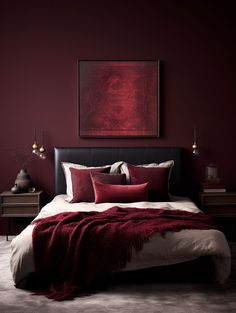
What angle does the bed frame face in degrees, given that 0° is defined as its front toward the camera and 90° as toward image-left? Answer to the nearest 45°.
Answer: approximately 0°

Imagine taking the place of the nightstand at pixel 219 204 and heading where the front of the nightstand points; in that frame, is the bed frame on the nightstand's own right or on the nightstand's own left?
on the nightstand's own right

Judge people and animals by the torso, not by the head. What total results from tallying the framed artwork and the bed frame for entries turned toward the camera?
2

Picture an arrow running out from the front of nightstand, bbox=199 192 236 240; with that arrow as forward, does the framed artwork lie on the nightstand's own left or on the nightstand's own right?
on the nightstand's own right

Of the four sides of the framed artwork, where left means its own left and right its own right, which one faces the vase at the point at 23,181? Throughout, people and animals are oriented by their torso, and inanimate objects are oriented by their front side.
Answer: right

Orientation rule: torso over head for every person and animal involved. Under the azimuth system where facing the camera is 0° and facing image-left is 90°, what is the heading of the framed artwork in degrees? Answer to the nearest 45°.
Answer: approximately 0°

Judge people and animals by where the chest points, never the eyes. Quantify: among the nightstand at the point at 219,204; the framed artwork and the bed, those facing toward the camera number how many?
3

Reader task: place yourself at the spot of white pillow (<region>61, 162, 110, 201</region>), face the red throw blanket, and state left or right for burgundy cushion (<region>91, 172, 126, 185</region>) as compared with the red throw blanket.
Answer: left

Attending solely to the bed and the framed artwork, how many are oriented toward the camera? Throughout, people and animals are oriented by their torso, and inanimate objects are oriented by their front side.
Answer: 2

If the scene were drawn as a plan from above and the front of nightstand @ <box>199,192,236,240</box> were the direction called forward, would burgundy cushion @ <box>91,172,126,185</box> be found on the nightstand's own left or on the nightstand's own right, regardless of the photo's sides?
on the nightstand's own right

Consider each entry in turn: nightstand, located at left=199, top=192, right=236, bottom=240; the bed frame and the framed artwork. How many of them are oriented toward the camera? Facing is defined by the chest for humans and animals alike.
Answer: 3
